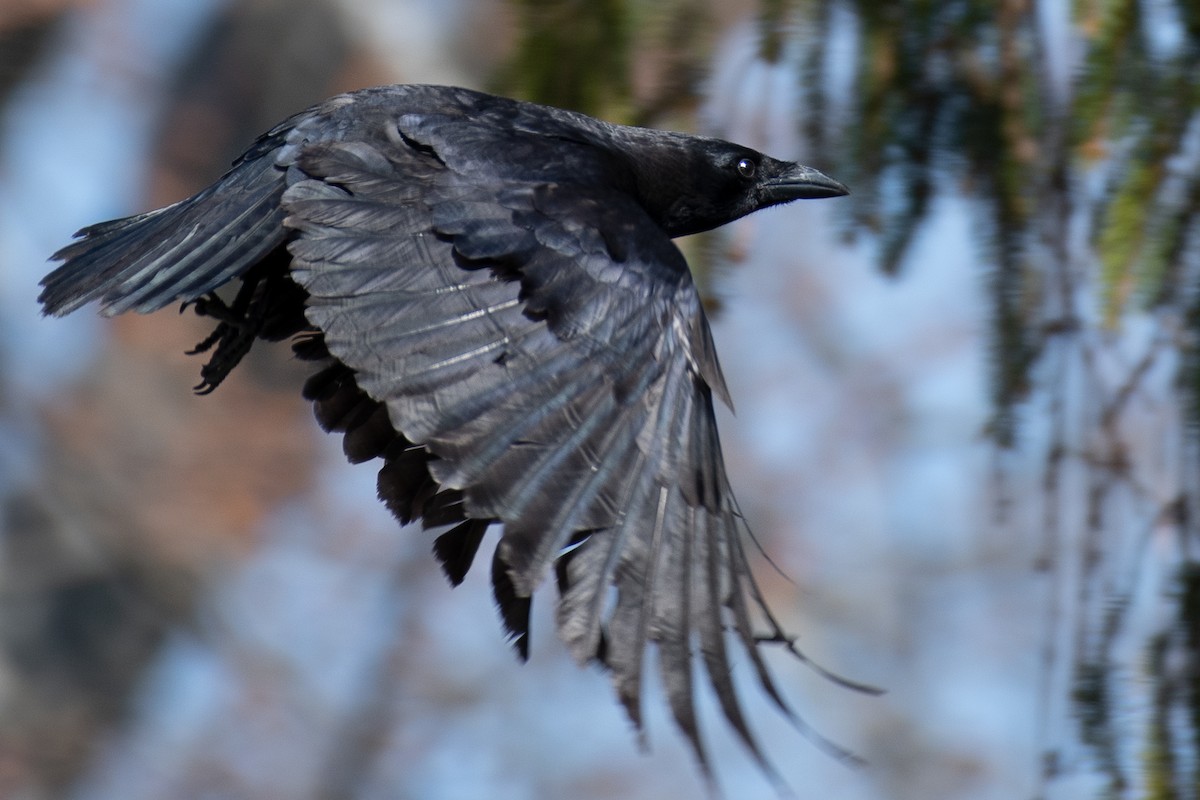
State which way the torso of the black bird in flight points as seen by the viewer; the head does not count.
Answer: to the viewer's right
